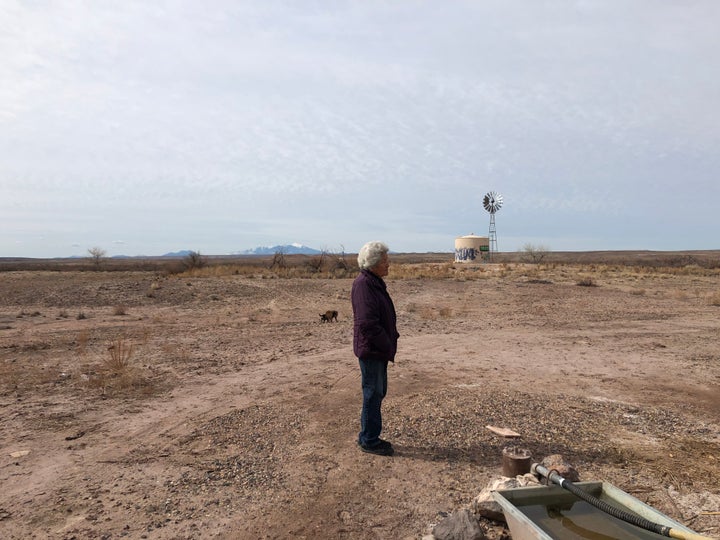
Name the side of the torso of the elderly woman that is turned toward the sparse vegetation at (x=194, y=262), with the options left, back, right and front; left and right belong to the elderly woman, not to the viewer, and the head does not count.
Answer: left

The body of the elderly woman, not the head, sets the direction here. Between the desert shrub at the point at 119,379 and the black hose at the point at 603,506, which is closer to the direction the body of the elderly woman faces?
the black hose

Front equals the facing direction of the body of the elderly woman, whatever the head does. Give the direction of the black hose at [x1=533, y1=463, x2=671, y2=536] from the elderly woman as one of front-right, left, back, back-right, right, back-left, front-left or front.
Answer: front-right

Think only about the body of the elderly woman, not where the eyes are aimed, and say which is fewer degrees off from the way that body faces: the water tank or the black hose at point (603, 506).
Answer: the black hose

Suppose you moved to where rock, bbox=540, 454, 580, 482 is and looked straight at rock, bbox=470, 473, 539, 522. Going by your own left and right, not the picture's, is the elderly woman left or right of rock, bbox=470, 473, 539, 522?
right

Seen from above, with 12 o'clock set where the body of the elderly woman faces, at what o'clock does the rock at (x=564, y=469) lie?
The rock is roughly at 1 o'clock from the elderly woman.

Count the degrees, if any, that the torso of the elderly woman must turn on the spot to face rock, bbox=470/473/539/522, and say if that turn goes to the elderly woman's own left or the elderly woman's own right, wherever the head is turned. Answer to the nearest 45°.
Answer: approximately 45° to the elderly woman's own right

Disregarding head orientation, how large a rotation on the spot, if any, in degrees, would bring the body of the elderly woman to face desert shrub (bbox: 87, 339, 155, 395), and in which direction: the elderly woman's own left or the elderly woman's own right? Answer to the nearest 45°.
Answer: approximately 135° to the elderly woman's own left

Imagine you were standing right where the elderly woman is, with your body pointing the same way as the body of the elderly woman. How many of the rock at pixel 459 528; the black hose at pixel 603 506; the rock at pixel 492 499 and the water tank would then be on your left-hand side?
1

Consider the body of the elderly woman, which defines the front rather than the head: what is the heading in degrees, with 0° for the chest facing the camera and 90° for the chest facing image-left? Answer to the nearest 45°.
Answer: approximately 270°

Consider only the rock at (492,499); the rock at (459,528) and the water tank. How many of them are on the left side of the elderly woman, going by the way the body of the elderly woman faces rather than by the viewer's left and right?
1

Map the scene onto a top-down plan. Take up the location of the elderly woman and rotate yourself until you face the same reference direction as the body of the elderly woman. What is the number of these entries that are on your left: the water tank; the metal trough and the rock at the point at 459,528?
1

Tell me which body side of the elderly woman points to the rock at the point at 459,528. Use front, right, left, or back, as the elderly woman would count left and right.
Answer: right

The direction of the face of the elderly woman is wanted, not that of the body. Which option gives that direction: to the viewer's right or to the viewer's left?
to the viewer's right

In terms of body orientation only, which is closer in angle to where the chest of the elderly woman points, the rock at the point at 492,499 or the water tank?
the rock
